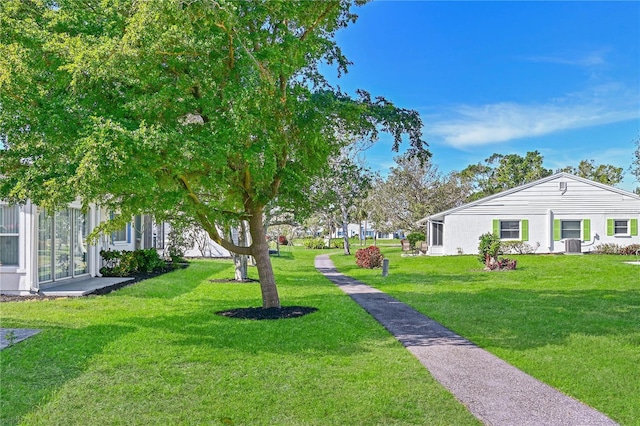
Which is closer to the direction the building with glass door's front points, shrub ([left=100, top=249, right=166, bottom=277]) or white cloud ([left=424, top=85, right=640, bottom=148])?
the white cloud

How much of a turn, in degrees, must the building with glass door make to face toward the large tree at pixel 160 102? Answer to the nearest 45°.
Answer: approximately 45° to its right

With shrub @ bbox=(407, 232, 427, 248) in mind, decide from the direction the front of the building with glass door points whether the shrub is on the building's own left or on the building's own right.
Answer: on the building's own left

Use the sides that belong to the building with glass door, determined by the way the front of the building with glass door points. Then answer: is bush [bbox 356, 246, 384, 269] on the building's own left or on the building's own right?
on the building's own left

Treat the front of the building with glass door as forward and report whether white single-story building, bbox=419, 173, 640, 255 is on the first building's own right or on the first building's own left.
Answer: on the first building's own left

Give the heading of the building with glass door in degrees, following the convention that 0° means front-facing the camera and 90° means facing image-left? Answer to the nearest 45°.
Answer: approximately 315°

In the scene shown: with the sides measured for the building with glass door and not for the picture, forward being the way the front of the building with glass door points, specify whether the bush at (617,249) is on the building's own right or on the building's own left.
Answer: on the building's own left

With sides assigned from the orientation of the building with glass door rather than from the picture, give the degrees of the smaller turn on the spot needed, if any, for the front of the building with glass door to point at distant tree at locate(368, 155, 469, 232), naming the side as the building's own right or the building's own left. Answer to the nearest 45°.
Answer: approximately 90° to the building's own left
